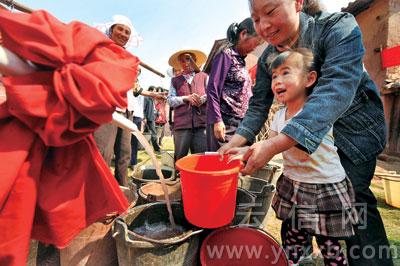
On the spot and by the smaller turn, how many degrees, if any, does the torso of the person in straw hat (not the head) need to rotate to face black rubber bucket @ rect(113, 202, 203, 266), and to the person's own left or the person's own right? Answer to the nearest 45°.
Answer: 0° — they already face it

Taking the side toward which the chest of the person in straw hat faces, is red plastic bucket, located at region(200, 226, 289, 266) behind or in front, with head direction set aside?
in front

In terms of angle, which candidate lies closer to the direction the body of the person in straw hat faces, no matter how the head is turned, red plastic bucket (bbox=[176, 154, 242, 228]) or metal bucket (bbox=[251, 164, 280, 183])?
the red plastic bucket

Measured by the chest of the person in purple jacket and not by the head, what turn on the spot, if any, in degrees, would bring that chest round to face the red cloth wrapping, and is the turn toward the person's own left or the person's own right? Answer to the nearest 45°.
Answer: approximately 45° to the person's own right

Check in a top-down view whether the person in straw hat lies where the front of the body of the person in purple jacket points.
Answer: no

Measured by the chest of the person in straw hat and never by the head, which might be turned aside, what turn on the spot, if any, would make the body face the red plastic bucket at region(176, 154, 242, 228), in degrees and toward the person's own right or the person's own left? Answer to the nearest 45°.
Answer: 0° — they already face it

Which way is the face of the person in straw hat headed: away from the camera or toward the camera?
toward the camera

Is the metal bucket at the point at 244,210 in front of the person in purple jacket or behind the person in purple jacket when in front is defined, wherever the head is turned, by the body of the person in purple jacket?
in front

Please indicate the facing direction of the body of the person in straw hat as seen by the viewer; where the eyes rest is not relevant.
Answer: toward the camera
